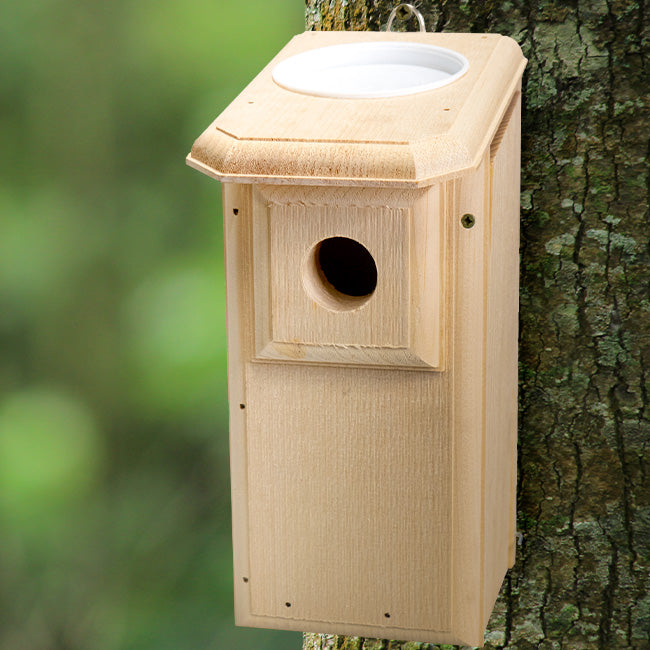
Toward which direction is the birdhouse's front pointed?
toward the camera
